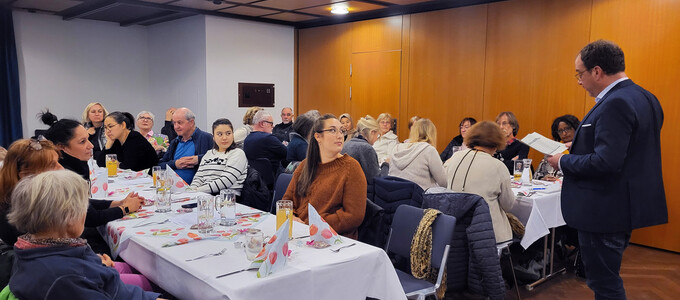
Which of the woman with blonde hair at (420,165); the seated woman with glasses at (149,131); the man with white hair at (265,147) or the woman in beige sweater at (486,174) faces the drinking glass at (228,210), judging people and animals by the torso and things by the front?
the seated woman with glasses

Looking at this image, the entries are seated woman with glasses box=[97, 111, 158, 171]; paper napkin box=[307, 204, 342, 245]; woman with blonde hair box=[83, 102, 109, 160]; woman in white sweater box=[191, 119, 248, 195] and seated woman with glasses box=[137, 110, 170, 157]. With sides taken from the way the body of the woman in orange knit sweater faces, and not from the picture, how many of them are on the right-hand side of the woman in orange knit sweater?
4

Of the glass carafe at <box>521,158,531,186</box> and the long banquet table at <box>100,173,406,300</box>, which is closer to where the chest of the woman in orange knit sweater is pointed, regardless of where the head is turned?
the long banquet table

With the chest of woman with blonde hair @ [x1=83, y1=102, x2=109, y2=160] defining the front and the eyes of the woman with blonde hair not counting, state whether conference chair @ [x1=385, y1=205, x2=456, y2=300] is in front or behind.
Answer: in front

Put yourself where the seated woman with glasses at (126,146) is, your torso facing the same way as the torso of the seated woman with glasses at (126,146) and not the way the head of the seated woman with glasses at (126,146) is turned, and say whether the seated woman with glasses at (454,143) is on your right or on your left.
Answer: on your left

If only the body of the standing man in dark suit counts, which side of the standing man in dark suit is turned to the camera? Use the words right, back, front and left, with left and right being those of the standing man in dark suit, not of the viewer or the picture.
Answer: left

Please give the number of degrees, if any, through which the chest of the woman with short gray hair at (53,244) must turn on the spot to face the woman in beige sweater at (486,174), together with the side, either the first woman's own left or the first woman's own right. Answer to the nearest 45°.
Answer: approximately 45° to the first woman's own right

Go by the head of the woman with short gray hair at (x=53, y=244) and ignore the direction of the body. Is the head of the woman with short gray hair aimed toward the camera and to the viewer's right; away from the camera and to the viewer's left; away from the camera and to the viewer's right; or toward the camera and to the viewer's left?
away from the camera and to the viewer's right

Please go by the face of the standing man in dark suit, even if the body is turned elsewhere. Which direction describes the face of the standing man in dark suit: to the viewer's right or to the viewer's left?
to the viewer's left
